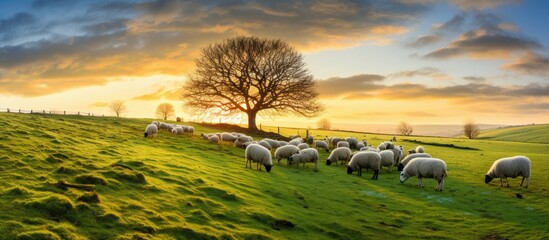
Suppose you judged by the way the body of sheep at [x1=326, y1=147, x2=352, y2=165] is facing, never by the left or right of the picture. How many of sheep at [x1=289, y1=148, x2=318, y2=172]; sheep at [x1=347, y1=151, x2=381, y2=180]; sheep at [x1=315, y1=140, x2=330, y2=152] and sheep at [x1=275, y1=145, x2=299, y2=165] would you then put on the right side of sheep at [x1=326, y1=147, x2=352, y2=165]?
1

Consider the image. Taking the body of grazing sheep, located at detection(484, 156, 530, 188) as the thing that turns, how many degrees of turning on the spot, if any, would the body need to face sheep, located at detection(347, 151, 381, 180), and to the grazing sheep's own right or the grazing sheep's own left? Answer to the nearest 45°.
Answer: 0° — it already faces it

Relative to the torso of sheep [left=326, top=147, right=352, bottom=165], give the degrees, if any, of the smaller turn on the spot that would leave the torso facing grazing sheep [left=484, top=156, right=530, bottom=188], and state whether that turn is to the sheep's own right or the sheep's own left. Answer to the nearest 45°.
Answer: approximately 135° to the sheep's own left

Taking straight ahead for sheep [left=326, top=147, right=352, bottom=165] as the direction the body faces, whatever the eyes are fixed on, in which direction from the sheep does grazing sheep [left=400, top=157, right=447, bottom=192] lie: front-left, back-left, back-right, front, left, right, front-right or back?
back-left

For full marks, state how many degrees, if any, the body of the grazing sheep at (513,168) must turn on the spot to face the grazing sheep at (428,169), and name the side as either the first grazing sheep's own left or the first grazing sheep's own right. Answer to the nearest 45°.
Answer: approximately 45° to the first grazing sheep's own left

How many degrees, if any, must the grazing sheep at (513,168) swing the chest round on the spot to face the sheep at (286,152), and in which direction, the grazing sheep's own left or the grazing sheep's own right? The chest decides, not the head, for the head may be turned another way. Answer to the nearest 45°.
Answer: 0° — it already faces it

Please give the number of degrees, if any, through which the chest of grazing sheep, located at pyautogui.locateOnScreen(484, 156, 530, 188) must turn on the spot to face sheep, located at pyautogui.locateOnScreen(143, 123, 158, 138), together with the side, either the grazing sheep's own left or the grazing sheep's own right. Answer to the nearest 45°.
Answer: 0° — it already faces it

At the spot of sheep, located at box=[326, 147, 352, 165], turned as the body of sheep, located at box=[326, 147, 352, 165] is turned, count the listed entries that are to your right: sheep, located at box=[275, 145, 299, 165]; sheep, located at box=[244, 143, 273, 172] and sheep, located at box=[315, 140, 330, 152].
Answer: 1

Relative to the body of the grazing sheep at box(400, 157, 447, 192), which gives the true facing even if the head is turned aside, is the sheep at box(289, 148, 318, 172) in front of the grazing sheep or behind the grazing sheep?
in front

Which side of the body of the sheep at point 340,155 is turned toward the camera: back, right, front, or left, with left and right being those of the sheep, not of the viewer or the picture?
left

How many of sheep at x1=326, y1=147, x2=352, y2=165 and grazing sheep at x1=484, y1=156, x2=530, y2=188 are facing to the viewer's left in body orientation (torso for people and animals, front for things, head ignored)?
2

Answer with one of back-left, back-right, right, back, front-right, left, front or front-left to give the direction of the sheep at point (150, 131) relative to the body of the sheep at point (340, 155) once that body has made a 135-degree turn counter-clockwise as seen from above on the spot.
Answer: back-right

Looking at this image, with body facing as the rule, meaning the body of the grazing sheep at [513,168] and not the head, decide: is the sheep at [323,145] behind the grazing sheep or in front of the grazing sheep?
in front

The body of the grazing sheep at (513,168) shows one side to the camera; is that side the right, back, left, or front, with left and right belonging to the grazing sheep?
left

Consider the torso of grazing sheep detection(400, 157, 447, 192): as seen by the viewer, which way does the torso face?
to the viewer's left
